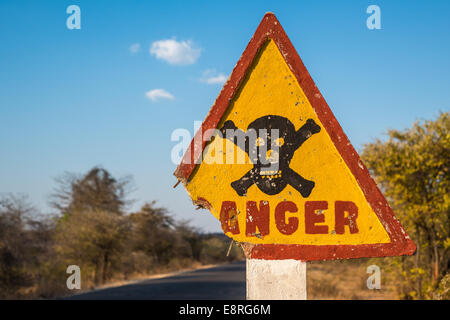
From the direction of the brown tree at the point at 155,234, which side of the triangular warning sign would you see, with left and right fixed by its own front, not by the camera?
back

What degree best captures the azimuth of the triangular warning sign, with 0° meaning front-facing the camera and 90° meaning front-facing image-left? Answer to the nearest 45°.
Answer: approximately 0°
